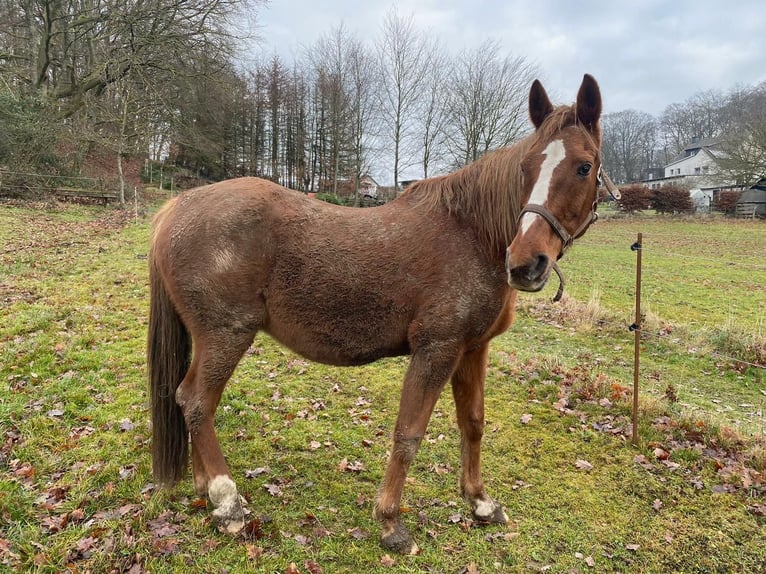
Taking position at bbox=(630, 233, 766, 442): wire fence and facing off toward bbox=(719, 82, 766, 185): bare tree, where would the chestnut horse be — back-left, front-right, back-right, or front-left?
back-left

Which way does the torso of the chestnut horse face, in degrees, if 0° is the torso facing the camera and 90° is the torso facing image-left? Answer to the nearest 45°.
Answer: approximately 270°
